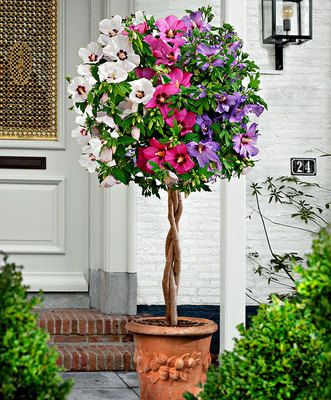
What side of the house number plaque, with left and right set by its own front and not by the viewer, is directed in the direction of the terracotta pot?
front

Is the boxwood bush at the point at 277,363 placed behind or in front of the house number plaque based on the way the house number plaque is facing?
in front

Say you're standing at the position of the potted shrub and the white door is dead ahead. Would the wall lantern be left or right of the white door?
right

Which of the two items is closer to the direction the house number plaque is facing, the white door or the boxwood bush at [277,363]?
the boxwood bush

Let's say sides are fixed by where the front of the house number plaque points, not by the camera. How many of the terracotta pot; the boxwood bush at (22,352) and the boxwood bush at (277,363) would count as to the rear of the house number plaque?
0

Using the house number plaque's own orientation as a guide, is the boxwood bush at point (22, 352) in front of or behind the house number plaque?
in front

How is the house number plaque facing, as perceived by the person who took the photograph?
facing the viewer

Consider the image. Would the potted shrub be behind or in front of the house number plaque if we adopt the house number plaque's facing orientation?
in front

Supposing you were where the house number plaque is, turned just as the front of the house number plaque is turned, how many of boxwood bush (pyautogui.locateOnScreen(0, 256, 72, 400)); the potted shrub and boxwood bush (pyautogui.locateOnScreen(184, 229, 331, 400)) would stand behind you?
0

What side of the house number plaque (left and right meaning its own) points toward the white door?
right
